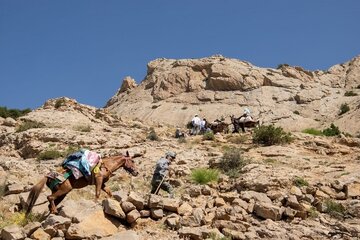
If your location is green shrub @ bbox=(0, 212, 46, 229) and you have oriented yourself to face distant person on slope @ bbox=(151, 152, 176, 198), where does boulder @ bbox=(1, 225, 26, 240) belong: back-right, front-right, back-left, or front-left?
back-right

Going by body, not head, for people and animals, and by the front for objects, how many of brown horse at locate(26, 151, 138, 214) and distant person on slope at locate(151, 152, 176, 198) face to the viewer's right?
2

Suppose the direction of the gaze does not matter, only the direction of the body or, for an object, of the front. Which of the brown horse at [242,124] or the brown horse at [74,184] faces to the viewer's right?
the brown horse at [74,184]

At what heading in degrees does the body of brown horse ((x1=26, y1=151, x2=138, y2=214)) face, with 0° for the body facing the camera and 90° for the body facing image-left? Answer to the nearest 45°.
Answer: approximately 270°

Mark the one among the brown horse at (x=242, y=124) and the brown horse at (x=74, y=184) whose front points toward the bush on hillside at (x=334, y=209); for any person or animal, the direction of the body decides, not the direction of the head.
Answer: the brown horse at (x=74, y=184)

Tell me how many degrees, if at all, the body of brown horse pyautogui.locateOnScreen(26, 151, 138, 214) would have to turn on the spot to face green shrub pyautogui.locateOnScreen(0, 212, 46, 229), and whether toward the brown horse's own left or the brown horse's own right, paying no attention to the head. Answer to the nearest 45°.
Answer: approximately 135° to the brown horse's own right

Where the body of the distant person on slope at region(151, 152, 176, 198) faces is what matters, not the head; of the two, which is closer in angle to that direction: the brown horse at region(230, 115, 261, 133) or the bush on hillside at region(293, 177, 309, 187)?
the bush on hillside

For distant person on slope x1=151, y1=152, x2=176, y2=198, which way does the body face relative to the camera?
to the viewer's right
